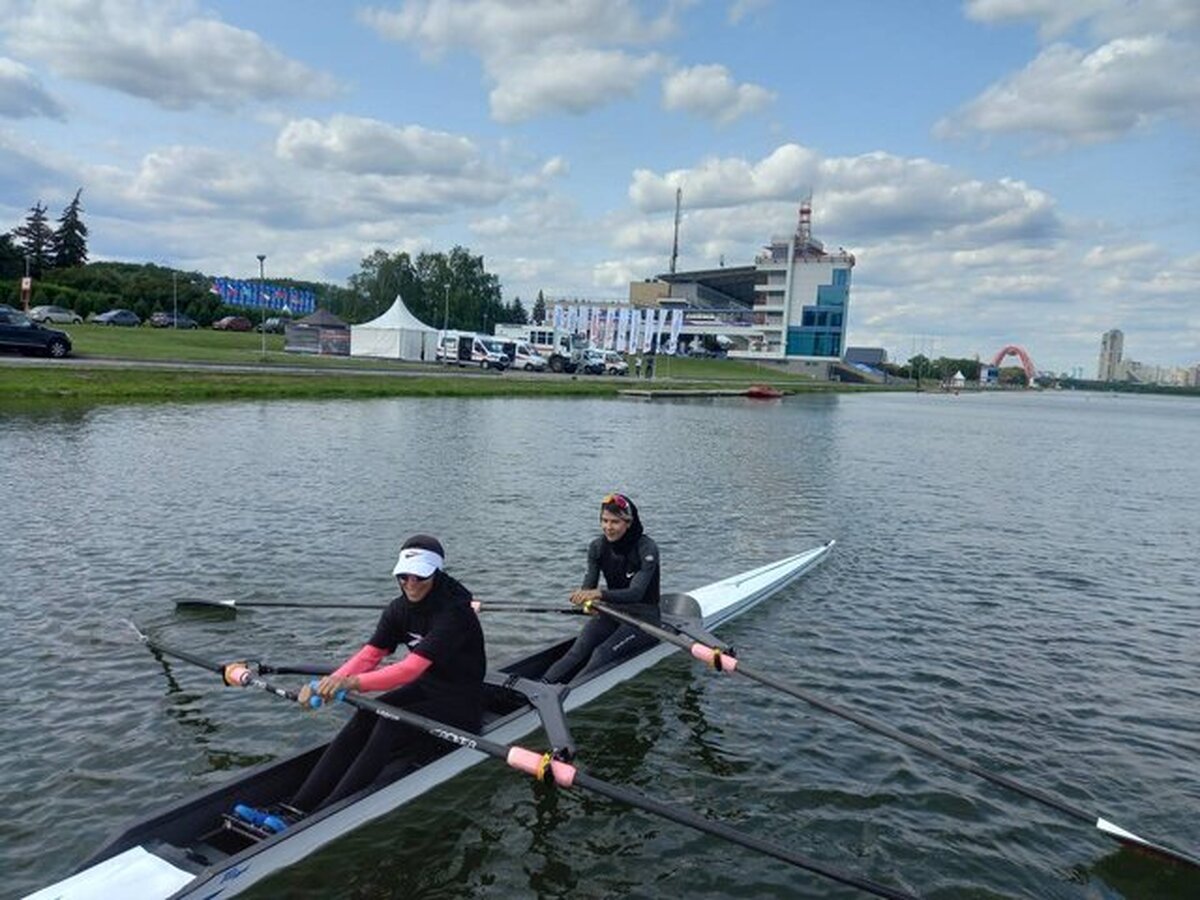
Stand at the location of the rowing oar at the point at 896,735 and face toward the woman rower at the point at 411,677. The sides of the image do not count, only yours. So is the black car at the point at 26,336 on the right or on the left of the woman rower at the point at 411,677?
right

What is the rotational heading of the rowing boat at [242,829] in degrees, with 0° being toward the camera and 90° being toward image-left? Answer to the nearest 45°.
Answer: approximately 225°

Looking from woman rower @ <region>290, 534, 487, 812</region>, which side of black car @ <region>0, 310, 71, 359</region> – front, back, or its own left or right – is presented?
right

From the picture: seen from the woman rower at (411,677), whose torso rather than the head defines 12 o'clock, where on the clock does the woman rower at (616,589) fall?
the woman rower at (616,589) is roughly at 6 o'clock from the woman rower at (411,677).

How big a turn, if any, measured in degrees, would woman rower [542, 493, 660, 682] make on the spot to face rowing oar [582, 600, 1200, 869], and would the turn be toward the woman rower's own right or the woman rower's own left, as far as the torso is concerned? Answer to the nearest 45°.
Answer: approximately 90° to the woman rower's own left

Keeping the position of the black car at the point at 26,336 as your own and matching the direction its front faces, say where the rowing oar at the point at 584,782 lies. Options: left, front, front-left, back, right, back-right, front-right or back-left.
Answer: right
